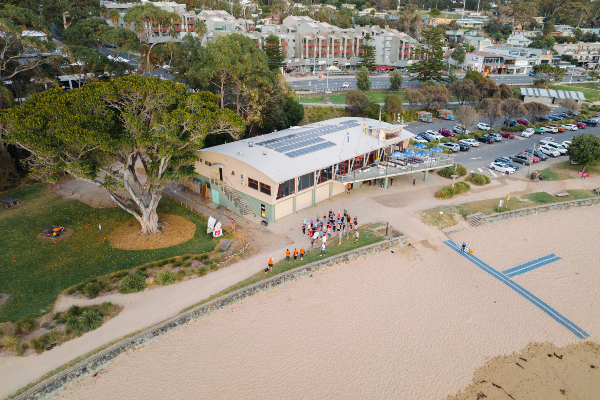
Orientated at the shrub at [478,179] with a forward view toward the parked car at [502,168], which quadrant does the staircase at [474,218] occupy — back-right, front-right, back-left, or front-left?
back-right

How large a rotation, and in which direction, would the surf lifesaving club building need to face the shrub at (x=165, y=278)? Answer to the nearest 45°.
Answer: approximately 90° to its right

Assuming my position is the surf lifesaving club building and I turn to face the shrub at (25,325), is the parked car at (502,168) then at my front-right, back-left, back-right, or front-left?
back-left

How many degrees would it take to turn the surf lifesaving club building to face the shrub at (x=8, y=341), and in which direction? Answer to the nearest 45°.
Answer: approximately 90° to its right

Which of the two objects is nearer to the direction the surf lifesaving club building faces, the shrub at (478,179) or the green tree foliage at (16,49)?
the shrub

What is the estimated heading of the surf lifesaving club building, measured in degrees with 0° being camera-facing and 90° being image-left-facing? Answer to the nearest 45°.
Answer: approximately 315°

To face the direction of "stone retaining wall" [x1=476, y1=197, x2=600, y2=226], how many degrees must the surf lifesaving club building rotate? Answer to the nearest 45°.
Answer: approximately 45° to its left

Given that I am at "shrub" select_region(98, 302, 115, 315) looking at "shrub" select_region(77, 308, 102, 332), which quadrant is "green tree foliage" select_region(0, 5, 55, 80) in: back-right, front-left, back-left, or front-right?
back-right
